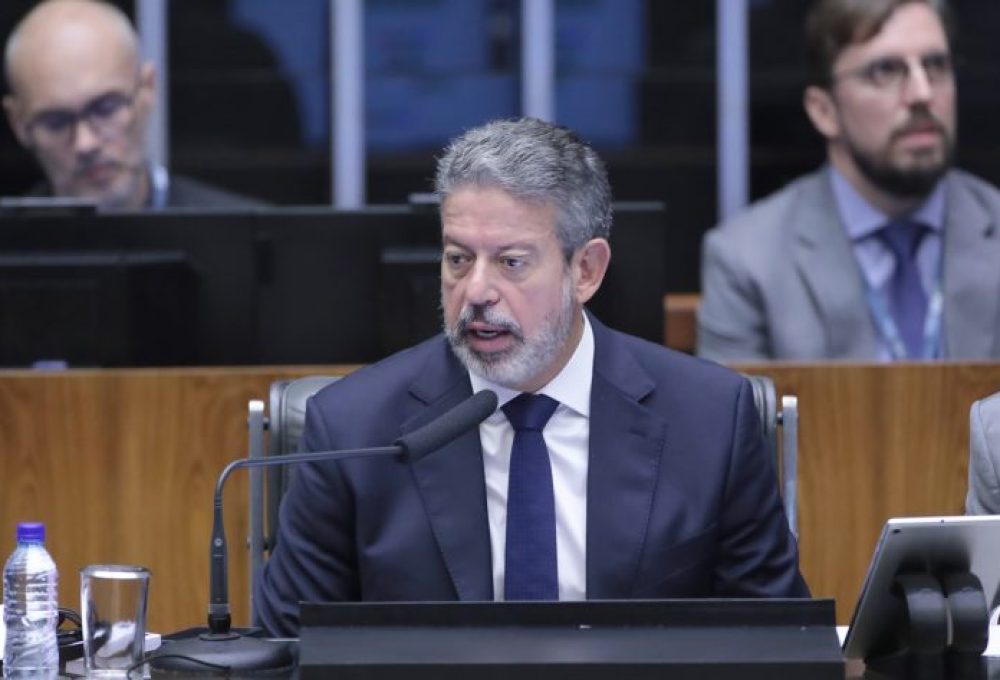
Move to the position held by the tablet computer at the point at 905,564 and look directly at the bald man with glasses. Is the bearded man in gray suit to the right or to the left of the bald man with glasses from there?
right

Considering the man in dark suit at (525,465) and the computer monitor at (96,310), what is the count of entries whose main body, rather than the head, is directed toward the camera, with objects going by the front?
1

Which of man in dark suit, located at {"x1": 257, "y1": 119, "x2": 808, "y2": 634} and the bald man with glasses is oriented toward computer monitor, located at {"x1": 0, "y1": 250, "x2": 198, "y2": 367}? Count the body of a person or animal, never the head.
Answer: the bald man with glasses

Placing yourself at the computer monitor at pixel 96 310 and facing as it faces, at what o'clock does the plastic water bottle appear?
The plastic water bottle is roughly at 6 o'clock from the computer monitor.

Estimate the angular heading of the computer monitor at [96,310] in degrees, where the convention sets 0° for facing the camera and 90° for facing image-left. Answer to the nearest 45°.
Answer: approximately 180°

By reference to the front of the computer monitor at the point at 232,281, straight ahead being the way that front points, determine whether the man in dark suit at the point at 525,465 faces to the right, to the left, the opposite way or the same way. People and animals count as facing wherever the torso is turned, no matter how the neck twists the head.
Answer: the opposite way

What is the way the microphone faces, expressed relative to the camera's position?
facing to the right of the viewer

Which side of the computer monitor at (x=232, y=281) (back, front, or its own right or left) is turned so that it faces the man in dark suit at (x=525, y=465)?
back

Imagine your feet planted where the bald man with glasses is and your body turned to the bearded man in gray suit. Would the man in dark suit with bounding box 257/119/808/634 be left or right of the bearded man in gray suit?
right

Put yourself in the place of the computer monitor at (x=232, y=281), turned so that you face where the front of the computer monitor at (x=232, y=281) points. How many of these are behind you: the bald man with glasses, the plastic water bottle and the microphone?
2

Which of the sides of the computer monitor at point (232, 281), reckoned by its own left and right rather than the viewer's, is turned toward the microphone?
back

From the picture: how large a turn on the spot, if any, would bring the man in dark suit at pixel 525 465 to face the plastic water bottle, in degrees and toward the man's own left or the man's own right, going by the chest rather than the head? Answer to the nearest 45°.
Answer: approximately 45° to the man's own right
